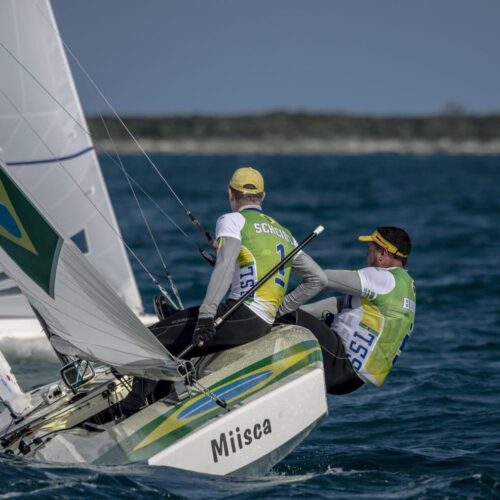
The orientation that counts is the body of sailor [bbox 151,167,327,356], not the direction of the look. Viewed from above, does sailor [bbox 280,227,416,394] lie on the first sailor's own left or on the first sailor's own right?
on the first sailor's own right

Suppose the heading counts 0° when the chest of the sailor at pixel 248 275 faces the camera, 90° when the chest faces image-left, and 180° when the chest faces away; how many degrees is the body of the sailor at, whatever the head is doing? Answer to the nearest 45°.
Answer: approximately 135°
